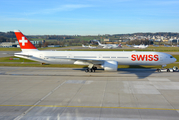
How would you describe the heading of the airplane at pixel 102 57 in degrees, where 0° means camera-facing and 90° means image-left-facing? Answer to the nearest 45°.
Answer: approximately 270°
